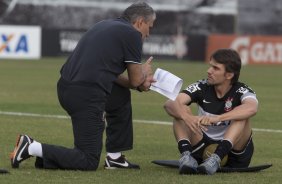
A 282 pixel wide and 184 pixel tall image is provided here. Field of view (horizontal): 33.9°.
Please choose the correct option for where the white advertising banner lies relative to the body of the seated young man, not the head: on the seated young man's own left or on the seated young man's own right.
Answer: on the seated young man's own right

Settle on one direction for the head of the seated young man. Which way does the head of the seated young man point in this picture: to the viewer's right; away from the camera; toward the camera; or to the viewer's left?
to the viewer's left

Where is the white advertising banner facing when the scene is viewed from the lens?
facing the viewer

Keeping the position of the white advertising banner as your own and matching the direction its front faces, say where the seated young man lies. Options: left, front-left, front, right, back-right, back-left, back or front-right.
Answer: front

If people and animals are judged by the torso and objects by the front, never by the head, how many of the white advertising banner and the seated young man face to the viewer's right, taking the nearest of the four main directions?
0

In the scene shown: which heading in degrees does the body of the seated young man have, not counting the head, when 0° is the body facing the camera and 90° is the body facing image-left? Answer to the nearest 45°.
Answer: approximately 45°
